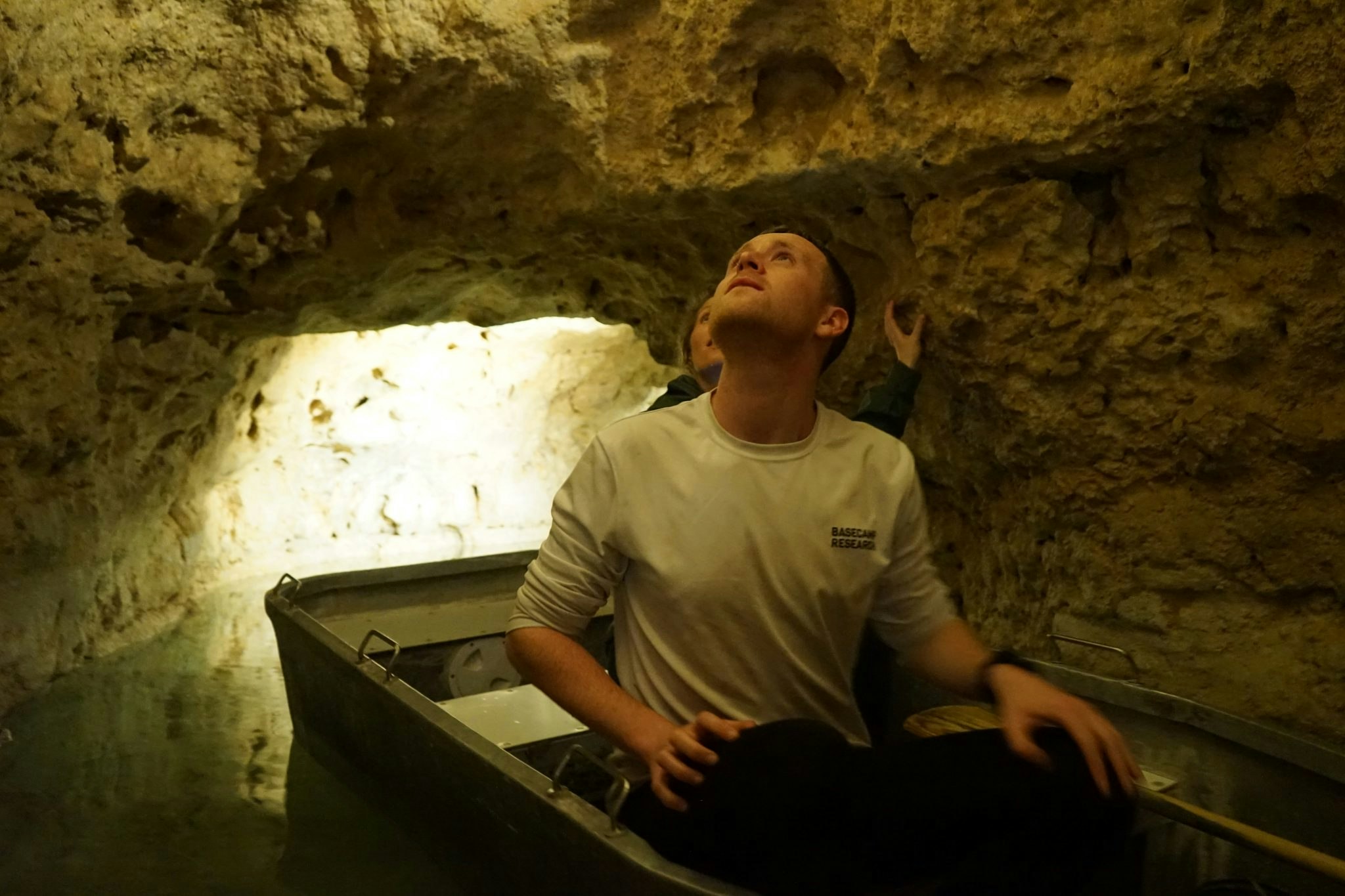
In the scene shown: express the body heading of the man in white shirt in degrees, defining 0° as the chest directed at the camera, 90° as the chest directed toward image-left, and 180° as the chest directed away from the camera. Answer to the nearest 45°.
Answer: approximately 0°
